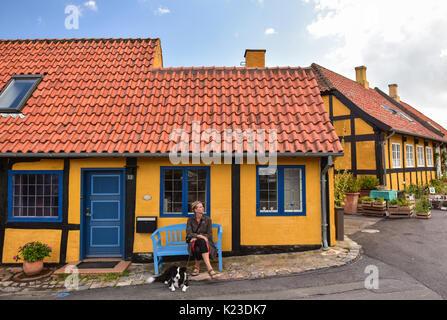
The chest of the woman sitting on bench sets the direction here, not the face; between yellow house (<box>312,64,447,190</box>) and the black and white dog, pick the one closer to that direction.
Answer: the black and white dog

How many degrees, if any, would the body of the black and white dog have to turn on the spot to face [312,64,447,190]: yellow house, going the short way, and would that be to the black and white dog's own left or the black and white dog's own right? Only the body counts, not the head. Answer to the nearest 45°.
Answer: approximately 90° to the black and white dog's own left

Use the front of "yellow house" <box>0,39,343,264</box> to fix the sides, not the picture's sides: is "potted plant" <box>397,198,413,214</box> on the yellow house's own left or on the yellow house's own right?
on the yellow house's own left

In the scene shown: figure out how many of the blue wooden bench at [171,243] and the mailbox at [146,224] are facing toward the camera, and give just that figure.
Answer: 2

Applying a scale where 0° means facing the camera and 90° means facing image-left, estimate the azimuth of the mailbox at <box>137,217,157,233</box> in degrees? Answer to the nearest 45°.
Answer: approximately 0°

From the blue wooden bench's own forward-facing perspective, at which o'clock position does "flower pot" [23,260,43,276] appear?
The flower pot is roughly at 3 o'clock from the blue wooden bench.

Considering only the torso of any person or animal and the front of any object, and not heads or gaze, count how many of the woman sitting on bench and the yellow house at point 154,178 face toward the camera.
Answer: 2
